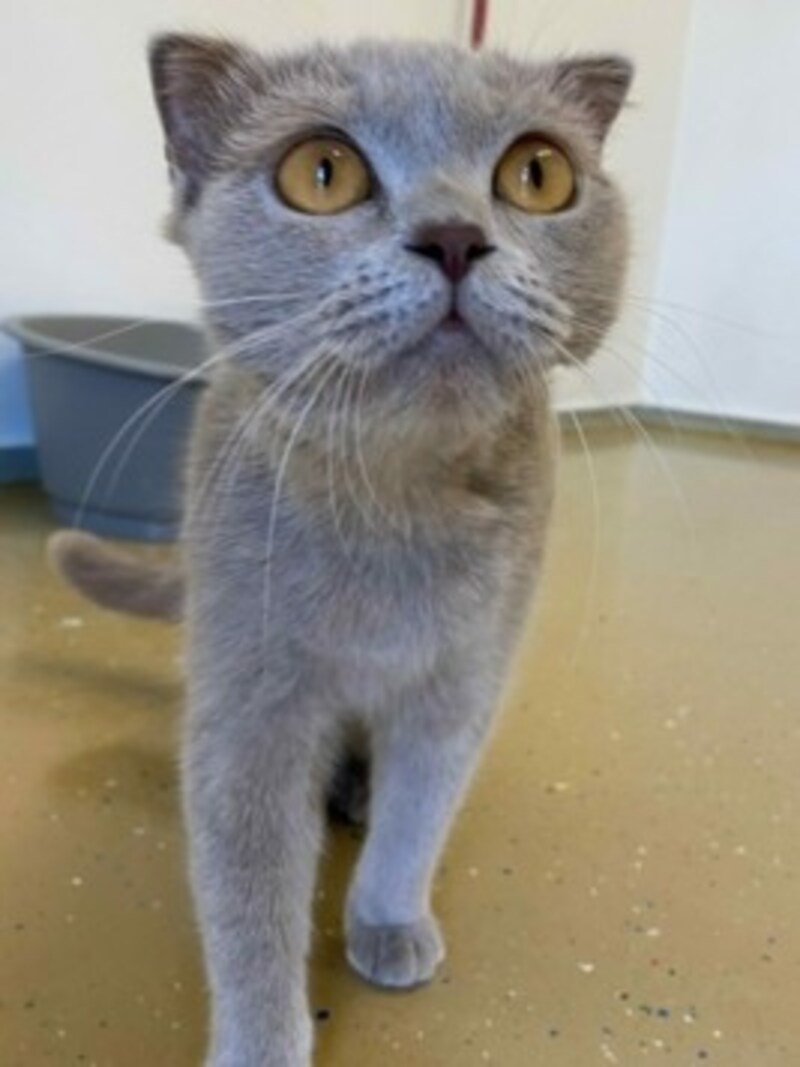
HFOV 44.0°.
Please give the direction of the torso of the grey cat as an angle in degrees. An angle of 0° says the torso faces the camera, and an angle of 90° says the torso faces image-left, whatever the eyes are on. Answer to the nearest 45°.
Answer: approximately 0°

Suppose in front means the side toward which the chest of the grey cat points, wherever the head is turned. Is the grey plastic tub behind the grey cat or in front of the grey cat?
behind
